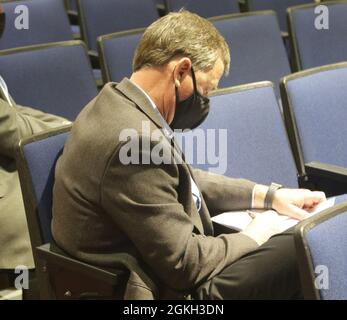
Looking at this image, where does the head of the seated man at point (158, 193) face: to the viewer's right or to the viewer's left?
to the viewer's right

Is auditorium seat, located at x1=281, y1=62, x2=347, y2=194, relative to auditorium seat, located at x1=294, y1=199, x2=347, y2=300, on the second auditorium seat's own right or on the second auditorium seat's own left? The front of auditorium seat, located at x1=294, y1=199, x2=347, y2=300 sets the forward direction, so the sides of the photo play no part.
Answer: on the second auditorium seat's own left

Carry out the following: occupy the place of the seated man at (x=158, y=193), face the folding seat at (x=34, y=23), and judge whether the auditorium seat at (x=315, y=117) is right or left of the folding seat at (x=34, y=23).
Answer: right

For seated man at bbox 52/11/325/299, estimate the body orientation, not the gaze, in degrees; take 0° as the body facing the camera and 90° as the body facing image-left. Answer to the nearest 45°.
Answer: approximately 270°

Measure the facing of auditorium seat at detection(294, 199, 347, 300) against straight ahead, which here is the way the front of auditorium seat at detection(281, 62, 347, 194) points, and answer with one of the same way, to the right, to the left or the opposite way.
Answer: the same way

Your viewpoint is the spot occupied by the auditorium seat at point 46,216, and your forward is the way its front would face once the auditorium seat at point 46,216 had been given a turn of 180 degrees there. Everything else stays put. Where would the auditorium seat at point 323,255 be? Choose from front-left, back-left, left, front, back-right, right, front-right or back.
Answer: back

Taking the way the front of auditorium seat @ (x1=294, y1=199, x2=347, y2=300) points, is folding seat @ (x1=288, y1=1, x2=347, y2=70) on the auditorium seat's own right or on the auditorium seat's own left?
on the auditorium seat's own left
